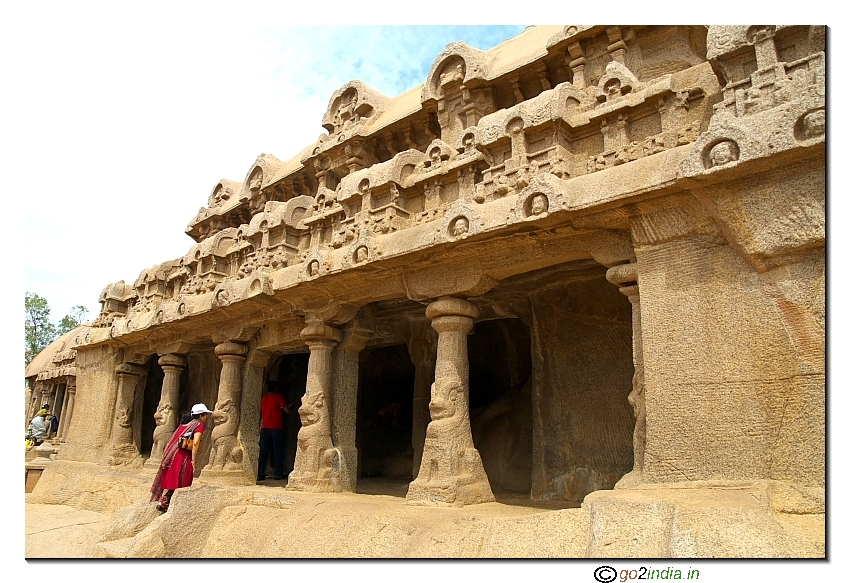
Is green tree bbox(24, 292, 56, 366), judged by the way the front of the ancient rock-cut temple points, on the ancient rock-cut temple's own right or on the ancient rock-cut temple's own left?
on the ancient rock-cut temple's own right

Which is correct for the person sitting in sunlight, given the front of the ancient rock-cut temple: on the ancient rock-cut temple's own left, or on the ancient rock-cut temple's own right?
on the ancient rock-cut temple's own right

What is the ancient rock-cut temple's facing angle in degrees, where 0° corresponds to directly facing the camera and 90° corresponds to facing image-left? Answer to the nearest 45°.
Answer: approximately 45°
